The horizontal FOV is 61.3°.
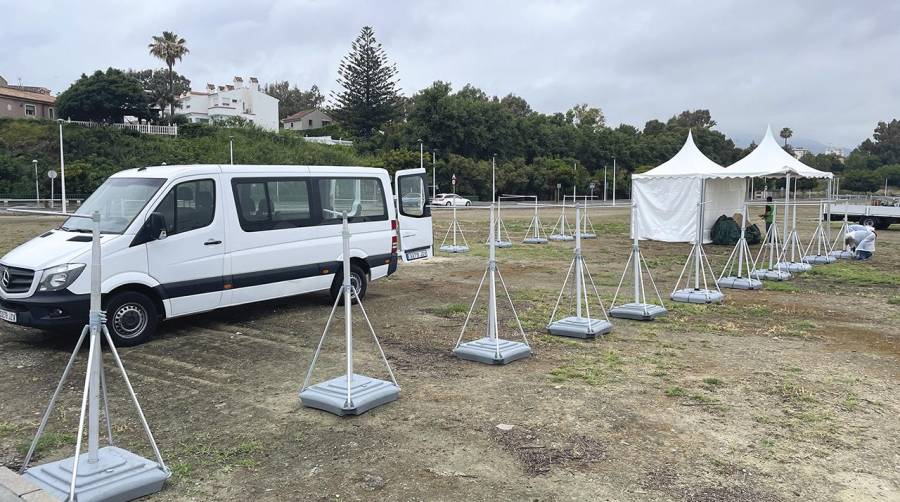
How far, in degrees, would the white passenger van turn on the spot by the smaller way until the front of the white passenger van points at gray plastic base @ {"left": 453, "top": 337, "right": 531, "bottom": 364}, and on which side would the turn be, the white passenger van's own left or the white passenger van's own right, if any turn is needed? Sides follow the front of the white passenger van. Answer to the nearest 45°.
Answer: approximately 90° to the white passenger van's own left

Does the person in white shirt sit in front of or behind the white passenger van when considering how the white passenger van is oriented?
behind

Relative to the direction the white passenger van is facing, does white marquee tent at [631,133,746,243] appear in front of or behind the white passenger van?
behind

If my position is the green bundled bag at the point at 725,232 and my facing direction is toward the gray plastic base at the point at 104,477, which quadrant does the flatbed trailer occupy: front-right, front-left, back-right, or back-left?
back-left

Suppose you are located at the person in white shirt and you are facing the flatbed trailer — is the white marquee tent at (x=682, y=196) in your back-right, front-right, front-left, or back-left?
front-left

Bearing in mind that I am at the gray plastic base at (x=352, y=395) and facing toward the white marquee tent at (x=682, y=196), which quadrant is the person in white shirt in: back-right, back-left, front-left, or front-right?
front-right

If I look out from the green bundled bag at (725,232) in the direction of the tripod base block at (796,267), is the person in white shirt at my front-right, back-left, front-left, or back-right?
front-left

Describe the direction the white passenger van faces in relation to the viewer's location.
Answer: facing the viewer and to the left of the viewer

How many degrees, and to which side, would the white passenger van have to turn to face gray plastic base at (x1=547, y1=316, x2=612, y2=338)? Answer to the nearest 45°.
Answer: approximately 135° to its left

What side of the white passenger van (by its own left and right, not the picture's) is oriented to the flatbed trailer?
back

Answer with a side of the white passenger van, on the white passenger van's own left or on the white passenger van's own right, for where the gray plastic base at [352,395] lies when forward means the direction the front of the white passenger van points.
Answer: on the white passenger van's own left
